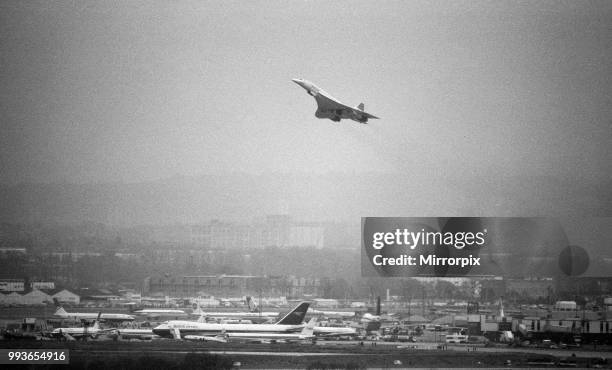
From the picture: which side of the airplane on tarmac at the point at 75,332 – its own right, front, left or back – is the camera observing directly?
left

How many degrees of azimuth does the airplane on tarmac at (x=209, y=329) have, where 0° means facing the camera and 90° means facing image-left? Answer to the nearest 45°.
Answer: approximately 90°

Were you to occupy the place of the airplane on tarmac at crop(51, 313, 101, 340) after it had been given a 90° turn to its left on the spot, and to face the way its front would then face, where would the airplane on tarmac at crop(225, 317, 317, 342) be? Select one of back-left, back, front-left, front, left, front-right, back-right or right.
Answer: left

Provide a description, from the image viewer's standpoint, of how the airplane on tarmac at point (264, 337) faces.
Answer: facing to the left of the viewer

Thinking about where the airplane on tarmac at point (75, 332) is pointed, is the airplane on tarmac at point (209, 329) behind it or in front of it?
behind

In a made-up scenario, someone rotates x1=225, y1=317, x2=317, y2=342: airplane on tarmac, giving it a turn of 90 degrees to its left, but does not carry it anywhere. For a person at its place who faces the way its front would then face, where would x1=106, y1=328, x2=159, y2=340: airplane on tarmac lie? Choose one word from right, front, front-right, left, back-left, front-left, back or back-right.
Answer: right

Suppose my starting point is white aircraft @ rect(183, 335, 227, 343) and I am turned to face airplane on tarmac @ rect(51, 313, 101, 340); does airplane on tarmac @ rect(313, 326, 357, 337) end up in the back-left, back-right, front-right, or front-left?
back-right

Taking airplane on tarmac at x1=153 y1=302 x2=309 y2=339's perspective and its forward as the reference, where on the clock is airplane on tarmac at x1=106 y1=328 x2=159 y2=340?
airplane on tarmac at x1=106 y1=328 x2=159 y2=340 is roughly at 12 o'clock from airplane on tarmac at x1=153 y1=302 x2=309 y2=339.

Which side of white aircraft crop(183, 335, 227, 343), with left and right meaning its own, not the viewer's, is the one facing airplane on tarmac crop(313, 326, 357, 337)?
back

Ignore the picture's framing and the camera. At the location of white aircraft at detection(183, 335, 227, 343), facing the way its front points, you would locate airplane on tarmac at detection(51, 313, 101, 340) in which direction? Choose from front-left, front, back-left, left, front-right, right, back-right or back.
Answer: front

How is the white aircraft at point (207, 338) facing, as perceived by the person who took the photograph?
facing to the left of the viewer

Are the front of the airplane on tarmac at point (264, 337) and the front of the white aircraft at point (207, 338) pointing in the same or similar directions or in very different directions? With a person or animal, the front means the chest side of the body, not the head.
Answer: same or similar directions
